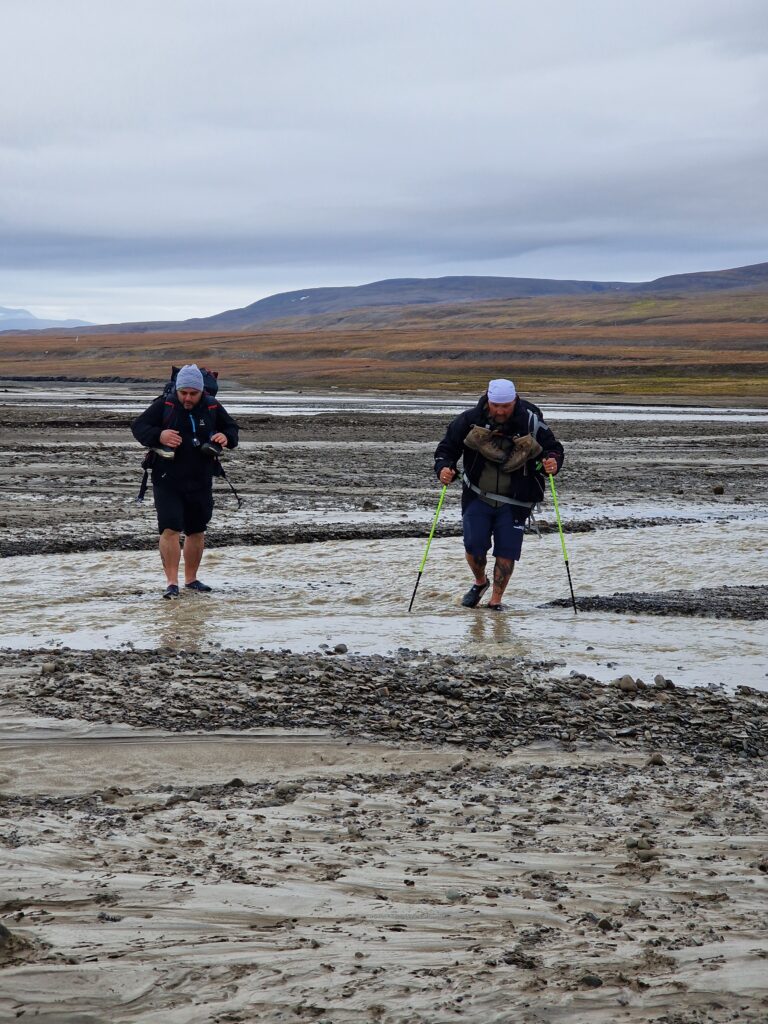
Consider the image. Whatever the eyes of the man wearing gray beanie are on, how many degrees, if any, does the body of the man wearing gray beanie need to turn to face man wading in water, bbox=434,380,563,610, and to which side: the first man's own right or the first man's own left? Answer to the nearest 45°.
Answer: approximately 90° to the first man's own left

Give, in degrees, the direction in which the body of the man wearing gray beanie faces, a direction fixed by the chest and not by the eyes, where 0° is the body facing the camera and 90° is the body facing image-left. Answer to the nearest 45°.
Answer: approximately 0°

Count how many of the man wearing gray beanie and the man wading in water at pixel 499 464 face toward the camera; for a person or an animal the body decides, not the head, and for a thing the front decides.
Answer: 2

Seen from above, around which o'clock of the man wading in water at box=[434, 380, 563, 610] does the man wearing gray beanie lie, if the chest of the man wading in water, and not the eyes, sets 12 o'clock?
The man wearing gray beanie is roughly at 3 o'clock from the man wading in water.

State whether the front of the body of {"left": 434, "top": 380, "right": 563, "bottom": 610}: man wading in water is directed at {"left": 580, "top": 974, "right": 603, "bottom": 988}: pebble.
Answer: yes

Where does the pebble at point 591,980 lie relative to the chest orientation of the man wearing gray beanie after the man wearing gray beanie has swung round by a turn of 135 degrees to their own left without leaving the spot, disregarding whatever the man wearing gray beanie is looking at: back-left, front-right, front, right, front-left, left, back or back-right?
back-right
